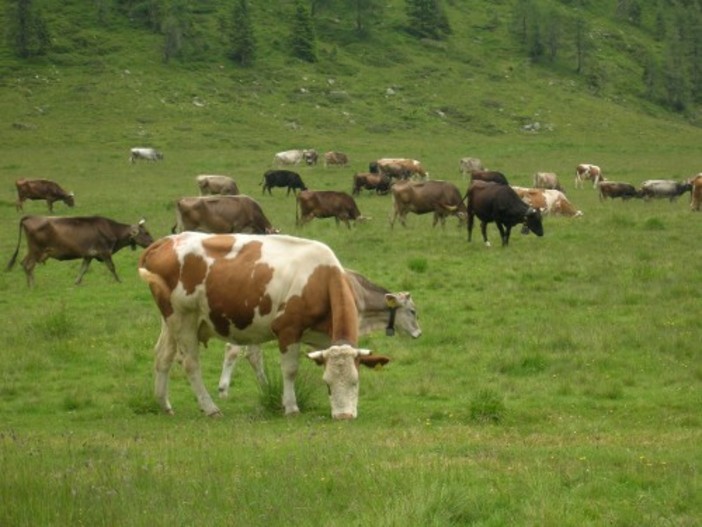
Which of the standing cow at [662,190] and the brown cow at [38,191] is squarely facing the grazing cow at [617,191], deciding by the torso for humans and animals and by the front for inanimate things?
the brown cow

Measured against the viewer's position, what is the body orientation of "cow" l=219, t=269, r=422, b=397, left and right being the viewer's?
facing to the right of the viewer

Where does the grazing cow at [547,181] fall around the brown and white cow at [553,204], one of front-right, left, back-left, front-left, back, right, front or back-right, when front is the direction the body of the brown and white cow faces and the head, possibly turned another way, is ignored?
left

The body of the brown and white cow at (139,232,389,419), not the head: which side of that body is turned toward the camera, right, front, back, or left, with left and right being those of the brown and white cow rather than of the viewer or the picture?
right

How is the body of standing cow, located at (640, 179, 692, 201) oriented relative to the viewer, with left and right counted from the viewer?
facing to the right of the viewer

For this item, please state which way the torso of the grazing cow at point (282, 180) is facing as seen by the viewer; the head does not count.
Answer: to the viewer's right

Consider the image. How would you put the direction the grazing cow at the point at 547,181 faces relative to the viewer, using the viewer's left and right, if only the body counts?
facing to the right of the viewer

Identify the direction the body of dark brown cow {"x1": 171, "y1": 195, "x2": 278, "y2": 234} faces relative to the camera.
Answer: to the viewer's right

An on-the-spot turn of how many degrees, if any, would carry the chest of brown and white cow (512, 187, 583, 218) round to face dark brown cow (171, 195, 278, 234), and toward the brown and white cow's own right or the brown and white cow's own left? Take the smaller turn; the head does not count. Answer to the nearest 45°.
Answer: approximately 135° to the brown and white cow's own right

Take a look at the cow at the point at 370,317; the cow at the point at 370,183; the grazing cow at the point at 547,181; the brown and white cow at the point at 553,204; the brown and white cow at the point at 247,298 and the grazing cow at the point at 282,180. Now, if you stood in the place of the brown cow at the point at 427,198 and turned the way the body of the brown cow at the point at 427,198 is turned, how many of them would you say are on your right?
2

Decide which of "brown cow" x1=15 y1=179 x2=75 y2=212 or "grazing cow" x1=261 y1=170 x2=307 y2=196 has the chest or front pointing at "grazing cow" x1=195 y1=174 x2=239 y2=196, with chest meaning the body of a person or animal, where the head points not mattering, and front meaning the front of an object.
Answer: the brown cow

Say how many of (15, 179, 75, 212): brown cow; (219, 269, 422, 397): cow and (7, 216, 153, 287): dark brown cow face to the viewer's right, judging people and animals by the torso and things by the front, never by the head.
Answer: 3

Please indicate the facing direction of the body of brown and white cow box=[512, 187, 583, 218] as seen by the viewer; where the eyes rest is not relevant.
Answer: to the viewer's right

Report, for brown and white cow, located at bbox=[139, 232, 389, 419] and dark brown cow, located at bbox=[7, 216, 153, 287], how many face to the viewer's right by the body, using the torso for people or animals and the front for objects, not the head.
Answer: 2
